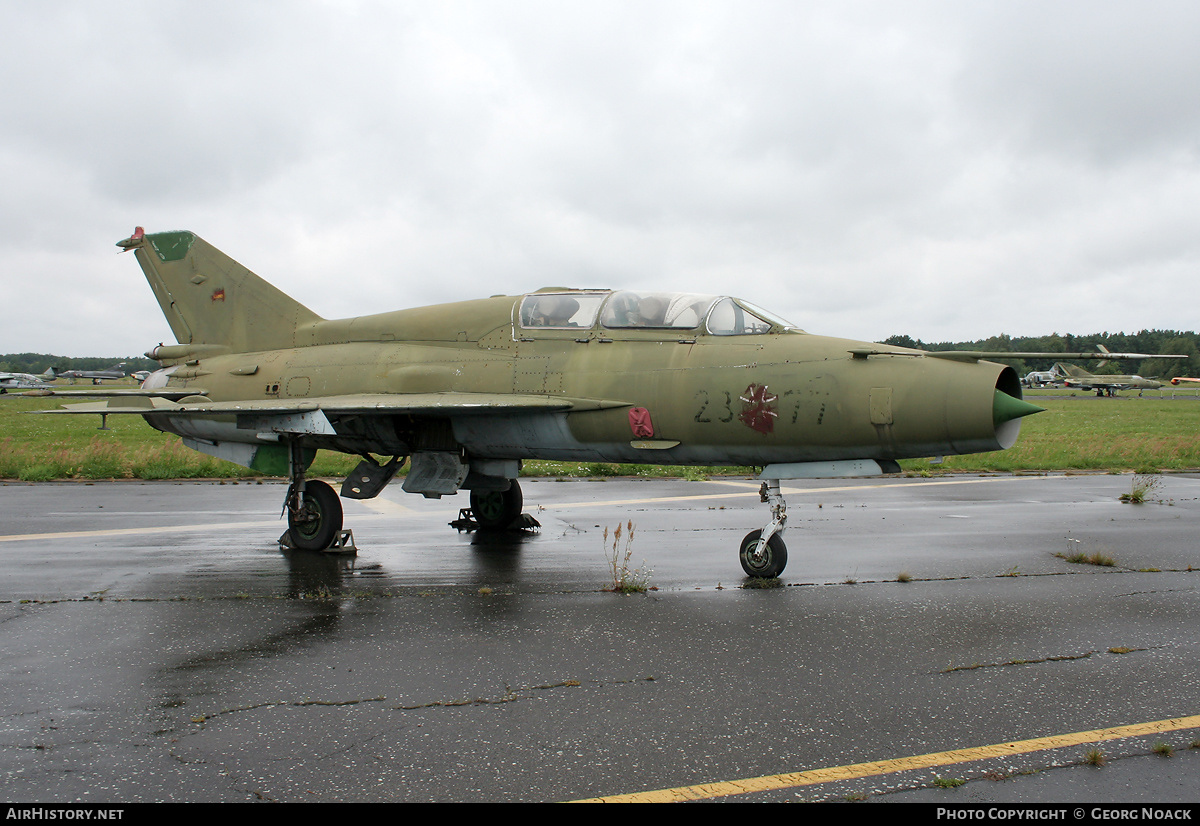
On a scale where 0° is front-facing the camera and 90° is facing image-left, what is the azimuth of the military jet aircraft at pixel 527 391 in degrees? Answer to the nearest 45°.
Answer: approximately 315°
